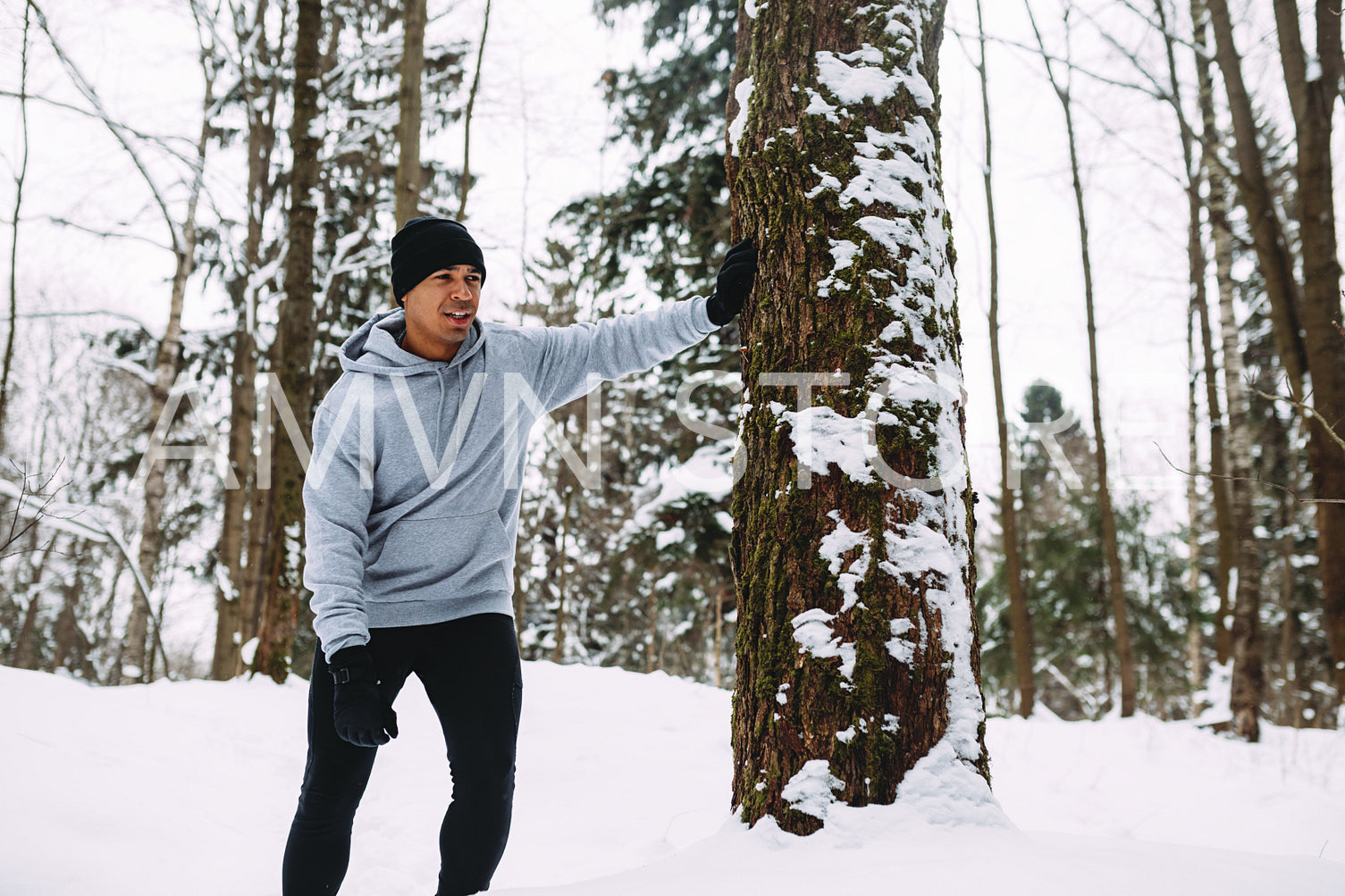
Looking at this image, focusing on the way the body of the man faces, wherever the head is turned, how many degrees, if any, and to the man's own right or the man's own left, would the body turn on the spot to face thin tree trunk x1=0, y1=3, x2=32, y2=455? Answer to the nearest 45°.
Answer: approximately 180°

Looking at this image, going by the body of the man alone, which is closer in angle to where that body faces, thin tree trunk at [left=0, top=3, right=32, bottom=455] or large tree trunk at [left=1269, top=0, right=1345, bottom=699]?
the large tree trunk

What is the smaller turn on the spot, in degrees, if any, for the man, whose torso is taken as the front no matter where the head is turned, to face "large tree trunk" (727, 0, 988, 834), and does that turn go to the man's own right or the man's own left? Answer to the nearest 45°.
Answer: approximately 45° to the man's own left

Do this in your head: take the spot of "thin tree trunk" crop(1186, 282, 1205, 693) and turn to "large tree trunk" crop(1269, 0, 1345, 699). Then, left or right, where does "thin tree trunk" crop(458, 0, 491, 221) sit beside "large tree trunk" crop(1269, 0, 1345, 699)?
right

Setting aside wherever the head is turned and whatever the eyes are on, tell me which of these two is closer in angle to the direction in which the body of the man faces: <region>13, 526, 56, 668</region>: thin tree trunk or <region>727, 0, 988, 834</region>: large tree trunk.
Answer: the large tree trunk

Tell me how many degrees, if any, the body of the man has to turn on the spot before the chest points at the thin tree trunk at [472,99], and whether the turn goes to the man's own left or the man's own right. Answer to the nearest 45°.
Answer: approximately 135° to the man's own left

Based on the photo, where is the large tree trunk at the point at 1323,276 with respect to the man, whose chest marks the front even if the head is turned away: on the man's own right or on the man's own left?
on the man's own left

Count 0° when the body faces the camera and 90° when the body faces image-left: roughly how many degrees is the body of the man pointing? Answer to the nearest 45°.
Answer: approximately 315°

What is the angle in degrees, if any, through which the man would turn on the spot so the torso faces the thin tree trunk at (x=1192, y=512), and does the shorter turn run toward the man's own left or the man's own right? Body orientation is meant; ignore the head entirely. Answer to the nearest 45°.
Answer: approximately 90° to the man's own left

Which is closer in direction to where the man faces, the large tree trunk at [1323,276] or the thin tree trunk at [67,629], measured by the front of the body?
the large tree trunk

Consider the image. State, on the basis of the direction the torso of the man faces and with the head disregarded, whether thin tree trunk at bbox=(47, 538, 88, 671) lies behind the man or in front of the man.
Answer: behind
